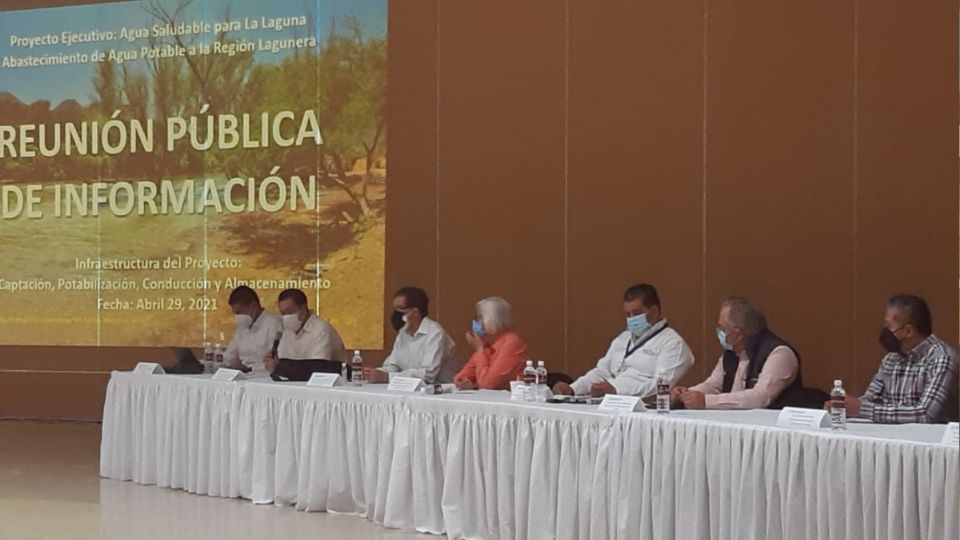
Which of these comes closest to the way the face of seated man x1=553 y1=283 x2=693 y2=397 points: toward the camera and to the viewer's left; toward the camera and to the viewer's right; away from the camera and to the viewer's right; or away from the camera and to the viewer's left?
toward the camera and to the viewer's left

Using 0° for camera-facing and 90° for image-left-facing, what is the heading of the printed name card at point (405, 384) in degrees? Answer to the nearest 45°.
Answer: approximately 45°

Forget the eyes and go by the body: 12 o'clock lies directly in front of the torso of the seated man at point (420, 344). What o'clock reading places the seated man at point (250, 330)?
the seated man at point (250, 330) is roughly at 3 o'clock from the seated man at point (420, 344).

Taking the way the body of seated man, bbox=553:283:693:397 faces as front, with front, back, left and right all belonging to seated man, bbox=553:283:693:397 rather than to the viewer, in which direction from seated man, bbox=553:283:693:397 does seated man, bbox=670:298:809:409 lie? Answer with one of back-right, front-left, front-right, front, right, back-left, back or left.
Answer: left

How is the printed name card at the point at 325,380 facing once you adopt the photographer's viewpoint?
facing the viewer and to the left of the viewer

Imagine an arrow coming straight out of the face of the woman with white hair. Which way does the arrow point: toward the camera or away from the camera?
toward the camera

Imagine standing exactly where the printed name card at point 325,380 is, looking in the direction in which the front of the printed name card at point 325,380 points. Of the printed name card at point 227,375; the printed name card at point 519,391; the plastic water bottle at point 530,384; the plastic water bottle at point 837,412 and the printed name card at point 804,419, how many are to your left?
4

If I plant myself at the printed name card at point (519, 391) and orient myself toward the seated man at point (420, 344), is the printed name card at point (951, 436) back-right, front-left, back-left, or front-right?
back-right

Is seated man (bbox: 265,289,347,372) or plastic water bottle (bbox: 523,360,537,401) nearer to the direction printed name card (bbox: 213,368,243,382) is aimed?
the plastic water bottle

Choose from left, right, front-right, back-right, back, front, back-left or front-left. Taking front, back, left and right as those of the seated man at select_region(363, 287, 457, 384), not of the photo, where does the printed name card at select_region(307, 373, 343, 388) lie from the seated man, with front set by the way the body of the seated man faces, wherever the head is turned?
front

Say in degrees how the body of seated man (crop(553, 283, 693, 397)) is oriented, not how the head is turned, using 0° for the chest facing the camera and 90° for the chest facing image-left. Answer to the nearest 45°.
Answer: approximately 45°

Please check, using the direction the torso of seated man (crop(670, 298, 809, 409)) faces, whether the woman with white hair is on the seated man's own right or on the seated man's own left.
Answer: on the seated man's own right
